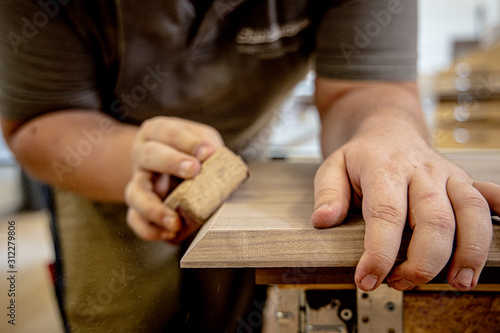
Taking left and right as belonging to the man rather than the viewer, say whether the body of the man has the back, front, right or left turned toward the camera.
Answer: front
